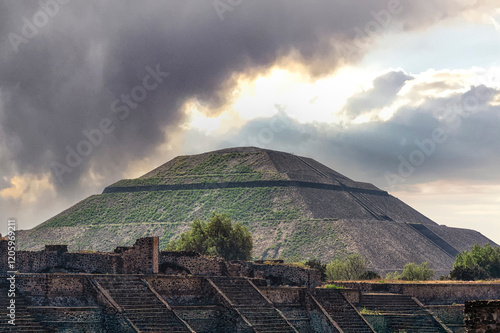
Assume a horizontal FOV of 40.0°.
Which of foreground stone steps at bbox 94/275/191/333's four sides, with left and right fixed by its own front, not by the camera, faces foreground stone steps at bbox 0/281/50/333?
right

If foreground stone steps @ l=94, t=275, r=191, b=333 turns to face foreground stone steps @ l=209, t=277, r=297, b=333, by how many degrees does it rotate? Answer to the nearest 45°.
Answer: approximately 90° to its left

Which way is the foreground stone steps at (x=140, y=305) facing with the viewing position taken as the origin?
facing the viewer and to the right of the viewer

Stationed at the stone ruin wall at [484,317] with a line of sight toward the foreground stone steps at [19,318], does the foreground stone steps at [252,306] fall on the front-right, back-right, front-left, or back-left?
front-right

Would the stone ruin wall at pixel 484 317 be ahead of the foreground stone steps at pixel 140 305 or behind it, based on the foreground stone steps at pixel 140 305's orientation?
ahead
